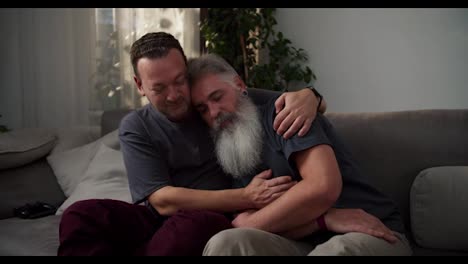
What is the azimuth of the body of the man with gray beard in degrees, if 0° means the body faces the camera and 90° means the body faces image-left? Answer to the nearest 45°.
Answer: approximately 45°

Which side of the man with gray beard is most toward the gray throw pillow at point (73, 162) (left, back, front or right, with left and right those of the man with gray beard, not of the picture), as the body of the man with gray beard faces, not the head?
right

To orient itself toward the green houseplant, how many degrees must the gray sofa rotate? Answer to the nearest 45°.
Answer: approximately 180°

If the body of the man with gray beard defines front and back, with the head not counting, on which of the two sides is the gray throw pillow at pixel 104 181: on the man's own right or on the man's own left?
on the man's own right

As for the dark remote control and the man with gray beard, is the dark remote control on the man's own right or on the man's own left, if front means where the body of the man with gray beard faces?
on the man's own right

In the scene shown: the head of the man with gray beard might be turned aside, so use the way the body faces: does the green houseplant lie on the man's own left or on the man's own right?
on the man's own right

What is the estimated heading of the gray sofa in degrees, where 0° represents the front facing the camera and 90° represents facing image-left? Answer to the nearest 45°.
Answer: approximately 0°
